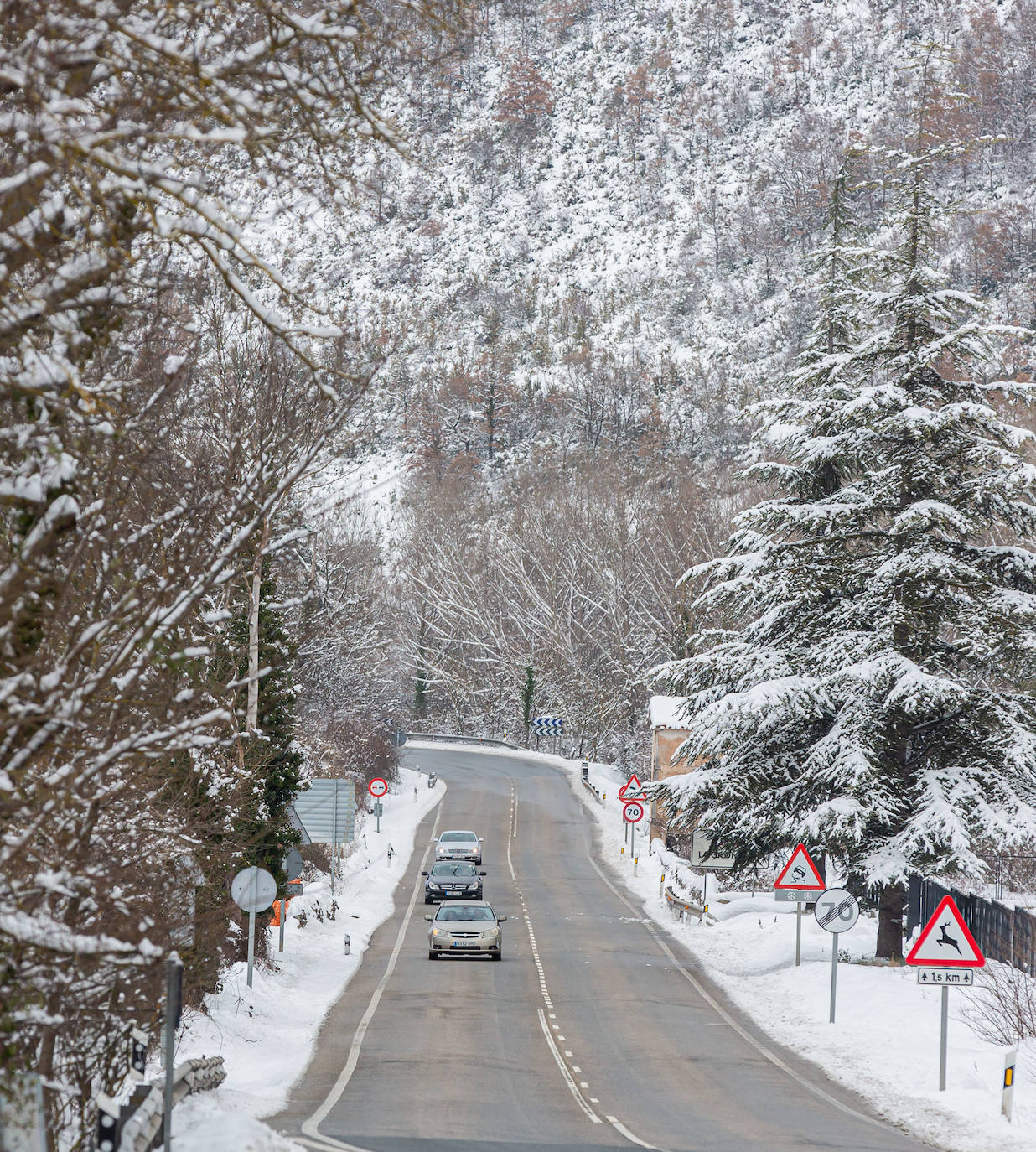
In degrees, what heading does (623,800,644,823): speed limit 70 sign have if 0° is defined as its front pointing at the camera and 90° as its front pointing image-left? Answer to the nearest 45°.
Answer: approximately 0°

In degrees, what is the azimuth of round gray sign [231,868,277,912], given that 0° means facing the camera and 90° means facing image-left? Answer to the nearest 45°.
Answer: approximately 180°

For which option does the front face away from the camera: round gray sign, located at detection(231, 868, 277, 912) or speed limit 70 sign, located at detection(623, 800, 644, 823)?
the round gray sign

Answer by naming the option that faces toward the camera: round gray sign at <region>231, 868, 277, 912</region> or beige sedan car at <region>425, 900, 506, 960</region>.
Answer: the beige sedan car

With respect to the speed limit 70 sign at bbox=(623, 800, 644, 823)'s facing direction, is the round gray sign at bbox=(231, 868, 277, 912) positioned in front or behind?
in front

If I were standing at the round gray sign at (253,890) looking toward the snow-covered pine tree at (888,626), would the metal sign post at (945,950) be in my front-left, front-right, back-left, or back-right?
front-right

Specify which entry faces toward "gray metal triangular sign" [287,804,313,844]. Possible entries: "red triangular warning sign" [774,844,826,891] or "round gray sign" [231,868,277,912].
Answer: the round gray sign

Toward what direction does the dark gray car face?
toward the camera

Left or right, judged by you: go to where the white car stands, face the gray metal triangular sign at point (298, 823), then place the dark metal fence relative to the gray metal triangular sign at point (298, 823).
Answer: left

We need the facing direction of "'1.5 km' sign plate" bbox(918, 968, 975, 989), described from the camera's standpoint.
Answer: facing the viewer

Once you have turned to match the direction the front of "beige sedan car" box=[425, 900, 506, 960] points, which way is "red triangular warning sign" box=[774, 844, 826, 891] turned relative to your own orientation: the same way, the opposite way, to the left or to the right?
the same way

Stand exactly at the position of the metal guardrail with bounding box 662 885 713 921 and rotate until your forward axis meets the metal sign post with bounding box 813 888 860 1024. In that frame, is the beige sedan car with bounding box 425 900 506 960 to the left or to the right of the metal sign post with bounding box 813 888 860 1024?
right

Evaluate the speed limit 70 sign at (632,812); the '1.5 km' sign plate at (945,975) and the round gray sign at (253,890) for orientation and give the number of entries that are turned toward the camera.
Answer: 2

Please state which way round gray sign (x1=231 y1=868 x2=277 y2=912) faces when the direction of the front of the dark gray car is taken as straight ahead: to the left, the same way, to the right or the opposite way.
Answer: the opposite way

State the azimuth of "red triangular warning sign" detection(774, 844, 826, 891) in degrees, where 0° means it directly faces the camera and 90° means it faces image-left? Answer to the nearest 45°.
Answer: approximately 0°

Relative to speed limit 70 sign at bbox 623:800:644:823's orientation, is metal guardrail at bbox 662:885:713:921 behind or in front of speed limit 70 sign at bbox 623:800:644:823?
in front

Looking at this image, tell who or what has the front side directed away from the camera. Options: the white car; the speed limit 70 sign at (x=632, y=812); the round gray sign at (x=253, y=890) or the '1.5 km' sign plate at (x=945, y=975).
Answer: the round gray sign

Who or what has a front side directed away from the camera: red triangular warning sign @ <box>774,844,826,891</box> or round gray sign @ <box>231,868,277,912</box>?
the round gray sign

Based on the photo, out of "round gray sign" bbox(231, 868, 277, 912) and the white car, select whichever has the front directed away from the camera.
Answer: the round gray sign
